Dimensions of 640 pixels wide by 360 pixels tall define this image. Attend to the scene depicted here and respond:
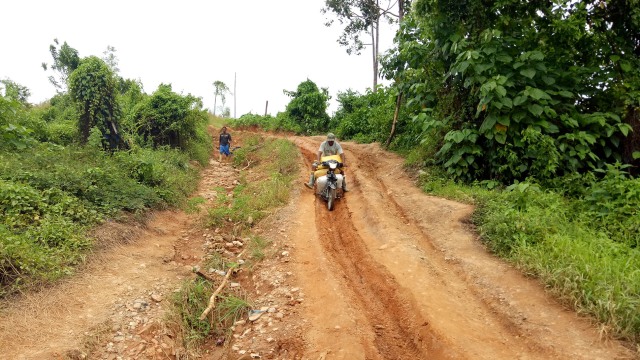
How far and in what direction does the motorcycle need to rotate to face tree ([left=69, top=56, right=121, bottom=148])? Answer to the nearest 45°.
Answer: approximately 90° to its right

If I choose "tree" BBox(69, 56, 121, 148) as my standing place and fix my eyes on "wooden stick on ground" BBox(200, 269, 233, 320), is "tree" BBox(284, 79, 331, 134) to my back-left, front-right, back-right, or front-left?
back-left

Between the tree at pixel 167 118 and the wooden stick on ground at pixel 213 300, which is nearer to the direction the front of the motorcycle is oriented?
the wooden stick on ground

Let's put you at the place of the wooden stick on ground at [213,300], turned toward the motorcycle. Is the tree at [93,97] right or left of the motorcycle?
left

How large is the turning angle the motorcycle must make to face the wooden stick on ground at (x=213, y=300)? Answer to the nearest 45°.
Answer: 0° — it already faces it

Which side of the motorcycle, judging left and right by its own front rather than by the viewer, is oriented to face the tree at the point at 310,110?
back

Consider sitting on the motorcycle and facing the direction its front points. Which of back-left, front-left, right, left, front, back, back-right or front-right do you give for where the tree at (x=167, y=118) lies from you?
back-right

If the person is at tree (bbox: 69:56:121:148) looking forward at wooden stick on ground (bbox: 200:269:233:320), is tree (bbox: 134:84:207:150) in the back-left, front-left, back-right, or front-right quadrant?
back-left

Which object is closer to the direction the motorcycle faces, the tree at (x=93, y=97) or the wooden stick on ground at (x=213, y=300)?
the wooden stick on ground

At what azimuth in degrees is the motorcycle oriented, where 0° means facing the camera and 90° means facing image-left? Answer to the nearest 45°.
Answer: approximately 0°
